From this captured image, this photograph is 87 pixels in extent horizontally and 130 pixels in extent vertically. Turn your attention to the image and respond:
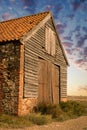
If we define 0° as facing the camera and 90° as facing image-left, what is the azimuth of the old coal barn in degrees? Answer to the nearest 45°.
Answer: approximately 315°
